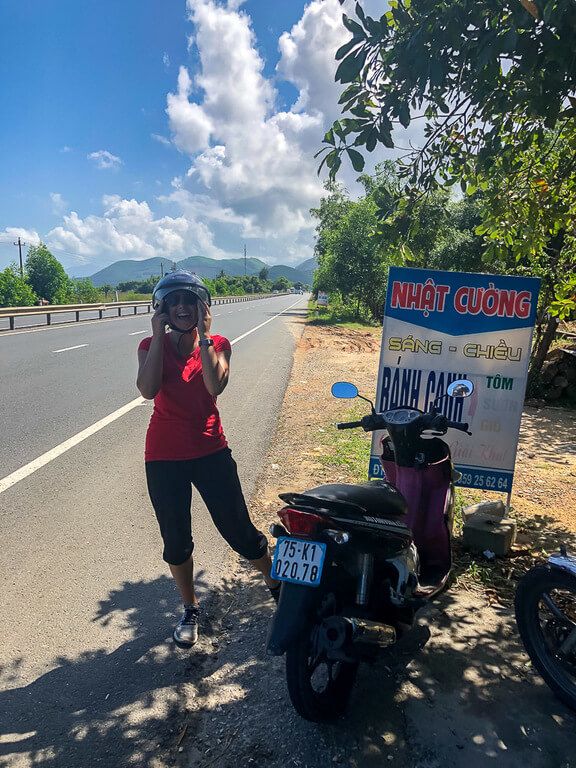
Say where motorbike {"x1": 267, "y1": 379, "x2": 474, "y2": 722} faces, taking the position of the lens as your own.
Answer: facing away from the viewer and to the right of the viewer

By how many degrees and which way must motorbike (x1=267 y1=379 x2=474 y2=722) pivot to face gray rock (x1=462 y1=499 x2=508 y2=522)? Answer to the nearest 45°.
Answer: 0° — it already faces it

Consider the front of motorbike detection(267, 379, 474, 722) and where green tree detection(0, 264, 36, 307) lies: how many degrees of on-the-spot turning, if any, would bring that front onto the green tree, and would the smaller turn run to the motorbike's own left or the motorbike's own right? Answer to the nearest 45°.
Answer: approximately 90° to the motorbike's own left

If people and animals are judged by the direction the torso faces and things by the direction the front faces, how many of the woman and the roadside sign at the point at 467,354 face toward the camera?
2

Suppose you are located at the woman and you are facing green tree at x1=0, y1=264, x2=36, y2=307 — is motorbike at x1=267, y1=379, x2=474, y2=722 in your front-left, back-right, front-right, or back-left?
back-right

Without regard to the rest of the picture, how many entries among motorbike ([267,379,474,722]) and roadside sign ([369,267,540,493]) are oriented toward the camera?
1
